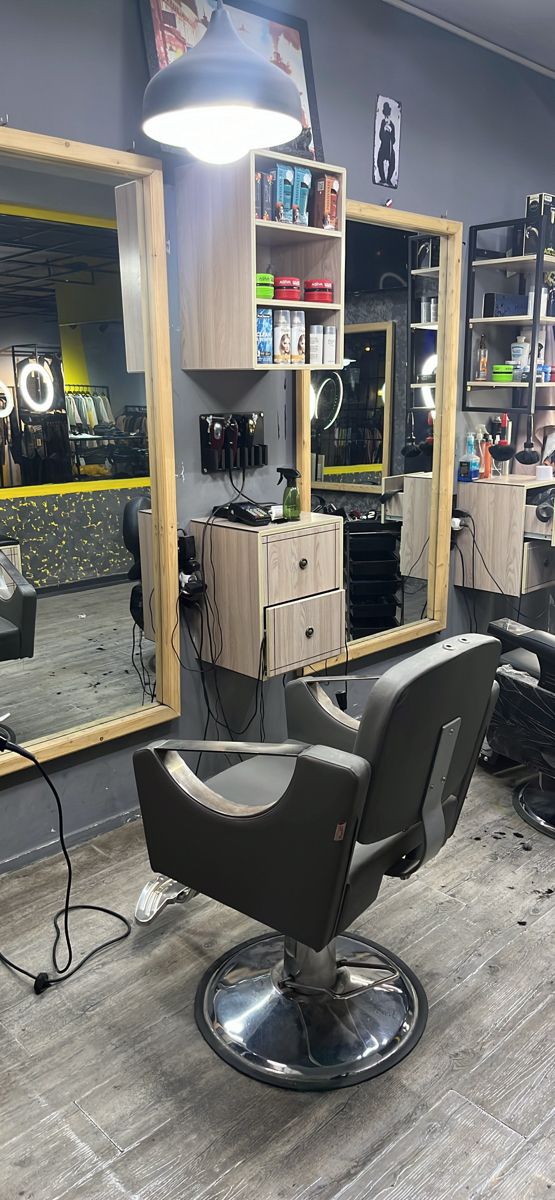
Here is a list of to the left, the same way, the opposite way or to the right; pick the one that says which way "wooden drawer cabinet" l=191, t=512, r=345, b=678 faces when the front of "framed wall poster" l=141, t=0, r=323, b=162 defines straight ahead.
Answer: the same way

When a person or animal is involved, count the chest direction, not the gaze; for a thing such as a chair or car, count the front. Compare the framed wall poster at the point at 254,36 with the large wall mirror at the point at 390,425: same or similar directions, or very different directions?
same or similar directions

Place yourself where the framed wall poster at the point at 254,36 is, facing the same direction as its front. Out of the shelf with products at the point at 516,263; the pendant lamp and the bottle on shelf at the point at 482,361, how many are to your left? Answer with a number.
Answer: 2

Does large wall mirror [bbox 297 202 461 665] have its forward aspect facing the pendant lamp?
no

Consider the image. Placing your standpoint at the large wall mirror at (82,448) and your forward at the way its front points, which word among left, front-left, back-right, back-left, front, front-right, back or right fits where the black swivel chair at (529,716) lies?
front-left

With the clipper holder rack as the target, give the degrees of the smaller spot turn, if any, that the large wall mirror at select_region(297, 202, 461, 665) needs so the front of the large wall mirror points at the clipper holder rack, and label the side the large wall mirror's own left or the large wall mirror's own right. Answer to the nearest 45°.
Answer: approximately 90° to the large wall mirror's own right

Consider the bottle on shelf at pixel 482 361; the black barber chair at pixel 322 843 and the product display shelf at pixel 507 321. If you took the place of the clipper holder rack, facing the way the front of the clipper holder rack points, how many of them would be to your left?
2

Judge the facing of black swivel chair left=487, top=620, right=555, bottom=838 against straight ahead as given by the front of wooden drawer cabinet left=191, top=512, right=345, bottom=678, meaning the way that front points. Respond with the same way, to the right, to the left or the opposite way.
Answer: the opposite way

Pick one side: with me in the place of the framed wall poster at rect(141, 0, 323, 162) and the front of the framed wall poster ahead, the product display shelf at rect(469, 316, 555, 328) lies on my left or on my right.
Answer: on my left

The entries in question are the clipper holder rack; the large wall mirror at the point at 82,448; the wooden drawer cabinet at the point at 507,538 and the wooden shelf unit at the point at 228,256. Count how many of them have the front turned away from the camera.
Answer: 0

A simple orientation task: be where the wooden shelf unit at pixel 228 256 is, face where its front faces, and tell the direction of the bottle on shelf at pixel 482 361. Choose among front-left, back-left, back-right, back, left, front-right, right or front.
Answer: left

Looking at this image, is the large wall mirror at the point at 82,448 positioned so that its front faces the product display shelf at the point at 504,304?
no

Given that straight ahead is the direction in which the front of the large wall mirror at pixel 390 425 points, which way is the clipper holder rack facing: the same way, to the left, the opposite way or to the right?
the same way

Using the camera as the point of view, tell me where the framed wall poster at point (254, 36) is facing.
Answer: facing the viewer and to the right of the viewer

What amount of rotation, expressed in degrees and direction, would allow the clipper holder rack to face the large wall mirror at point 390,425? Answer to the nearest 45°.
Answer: approximately 90° to its left
